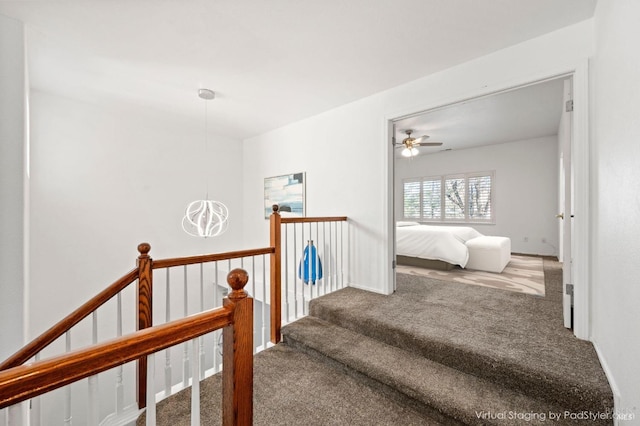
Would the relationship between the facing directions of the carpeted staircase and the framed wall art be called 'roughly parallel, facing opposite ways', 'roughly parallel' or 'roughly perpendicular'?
roughly parallel

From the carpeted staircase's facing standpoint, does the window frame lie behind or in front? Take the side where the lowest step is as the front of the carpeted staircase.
behind

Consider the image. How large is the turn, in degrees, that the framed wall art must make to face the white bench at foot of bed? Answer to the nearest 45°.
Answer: approximately 135° to its left

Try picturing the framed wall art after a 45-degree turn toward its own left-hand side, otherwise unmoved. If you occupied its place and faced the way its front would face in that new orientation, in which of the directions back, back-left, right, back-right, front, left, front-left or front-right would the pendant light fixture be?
right

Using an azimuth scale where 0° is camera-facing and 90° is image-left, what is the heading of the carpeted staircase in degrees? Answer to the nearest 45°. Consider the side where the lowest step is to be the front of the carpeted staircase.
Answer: approximately 45°

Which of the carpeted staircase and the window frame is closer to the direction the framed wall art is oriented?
the carpeted staircase

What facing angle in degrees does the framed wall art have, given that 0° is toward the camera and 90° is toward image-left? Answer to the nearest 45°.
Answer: approximately 45°

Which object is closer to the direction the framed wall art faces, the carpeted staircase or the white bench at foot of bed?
the carpeted staircase

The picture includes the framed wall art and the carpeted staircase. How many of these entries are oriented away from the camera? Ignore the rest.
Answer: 0

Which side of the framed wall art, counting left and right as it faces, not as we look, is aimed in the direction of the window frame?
back

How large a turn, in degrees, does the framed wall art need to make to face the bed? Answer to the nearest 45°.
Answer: approximately 135° to its left

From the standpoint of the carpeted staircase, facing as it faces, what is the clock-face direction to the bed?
The bed is roughly at 5 o'clock from the carpeted staircase.

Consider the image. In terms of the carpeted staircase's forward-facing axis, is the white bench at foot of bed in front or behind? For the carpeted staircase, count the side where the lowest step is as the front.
behind
